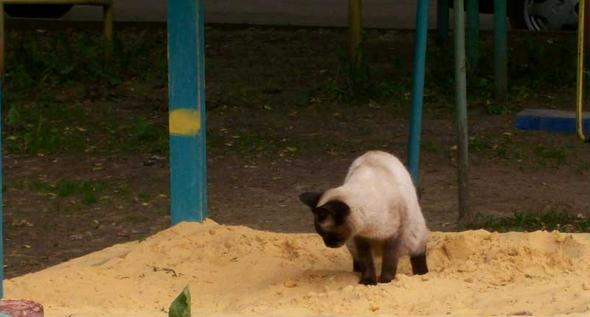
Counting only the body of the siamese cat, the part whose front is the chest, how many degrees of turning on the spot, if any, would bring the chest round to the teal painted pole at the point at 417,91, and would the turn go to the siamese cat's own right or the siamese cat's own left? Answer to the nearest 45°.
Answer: approximately 135° to the siamese cat's own right

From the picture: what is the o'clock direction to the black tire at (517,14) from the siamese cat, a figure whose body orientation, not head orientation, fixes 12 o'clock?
The black tire is roughly at 5 o'clock from the siamese cat.

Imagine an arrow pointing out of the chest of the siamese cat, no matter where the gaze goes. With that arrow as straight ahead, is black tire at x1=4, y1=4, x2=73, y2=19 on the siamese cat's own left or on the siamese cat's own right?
on the siamese cat's own right

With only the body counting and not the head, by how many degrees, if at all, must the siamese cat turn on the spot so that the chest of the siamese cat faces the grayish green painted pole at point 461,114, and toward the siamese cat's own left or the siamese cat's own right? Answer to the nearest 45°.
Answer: approximately 135° to the siamese cat's own right

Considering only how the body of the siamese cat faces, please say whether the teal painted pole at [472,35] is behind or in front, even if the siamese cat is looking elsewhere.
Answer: behind

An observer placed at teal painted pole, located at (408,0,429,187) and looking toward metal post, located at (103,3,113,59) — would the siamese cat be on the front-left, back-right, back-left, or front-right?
back-left

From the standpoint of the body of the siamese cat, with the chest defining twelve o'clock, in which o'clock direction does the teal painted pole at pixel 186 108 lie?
The teal painted pole is roughly at 3 o'clock from the siamese cat.

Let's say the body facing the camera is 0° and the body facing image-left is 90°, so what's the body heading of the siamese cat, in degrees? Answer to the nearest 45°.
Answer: approximately 45°
